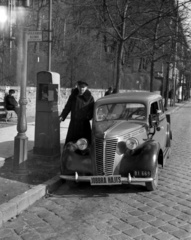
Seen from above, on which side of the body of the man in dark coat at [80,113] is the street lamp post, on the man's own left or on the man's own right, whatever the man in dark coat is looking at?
on the man's own right

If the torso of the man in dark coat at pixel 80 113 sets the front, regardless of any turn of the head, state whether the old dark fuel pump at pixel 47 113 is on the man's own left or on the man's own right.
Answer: on the man's own right

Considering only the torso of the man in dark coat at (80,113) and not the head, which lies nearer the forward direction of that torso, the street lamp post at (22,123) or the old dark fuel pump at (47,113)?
the street lamp post

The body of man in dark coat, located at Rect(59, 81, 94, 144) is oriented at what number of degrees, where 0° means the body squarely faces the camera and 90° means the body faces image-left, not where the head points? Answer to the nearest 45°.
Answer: approximately 0°
